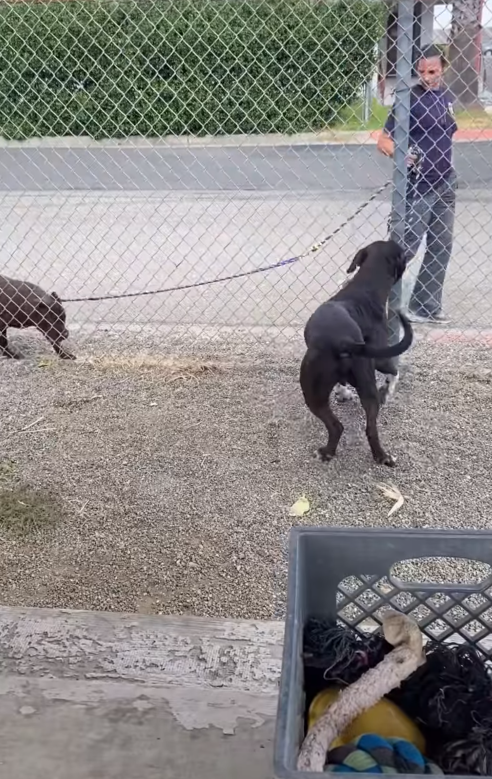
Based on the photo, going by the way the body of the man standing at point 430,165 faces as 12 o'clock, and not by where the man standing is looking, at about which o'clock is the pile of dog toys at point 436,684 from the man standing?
The pile of dog toys is roughly at 12 o'clock from the man standing.

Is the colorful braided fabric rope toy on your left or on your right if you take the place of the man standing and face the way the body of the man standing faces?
on your left

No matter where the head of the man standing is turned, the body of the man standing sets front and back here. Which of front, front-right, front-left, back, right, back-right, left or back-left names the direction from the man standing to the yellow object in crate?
front-left

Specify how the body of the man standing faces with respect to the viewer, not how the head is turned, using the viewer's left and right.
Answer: facing the viewer and to the left of the viewer

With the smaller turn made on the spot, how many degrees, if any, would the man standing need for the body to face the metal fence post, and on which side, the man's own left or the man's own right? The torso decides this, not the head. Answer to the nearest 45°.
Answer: approximately 45° to the man's own left

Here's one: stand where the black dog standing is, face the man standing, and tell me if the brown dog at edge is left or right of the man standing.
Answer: left

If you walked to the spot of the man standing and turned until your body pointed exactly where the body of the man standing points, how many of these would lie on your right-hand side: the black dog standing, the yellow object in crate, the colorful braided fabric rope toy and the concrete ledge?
0

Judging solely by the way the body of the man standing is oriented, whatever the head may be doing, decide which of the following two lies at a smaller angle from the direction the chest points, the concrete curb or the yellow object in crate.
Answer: the yellow object in crate

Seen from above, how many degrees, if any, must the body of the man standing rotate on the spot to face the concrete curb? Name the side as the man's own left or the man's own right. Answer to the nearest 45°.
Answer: approximately 135° to the man's own right

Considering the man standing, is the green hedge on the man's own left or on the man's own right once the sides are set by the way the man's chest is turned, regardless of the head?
on the man's own right
